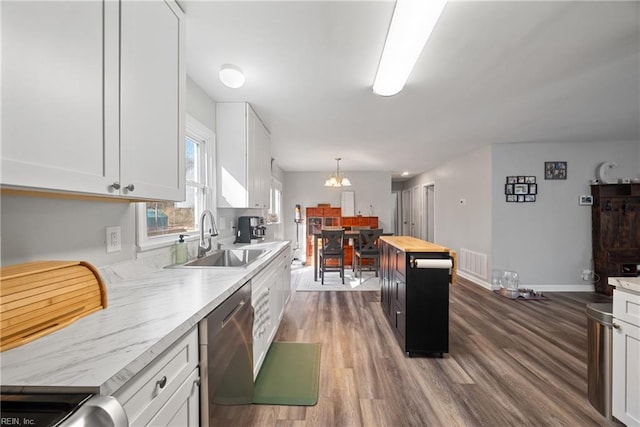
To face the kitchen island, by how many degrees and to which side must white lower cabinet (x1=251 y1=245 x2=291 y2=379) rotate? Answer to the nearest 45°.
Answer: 0° — it already faces it

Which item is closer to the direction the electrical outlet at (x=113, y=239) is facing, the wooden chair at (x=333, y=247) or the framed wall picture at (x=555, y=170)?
the framed wall picture

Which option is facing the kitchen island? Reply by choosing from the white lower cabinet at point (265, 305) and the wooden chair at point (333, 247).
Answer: the white lower cabinet

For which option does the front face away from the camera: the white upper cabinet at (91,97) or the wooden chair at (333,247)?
the wooden chair

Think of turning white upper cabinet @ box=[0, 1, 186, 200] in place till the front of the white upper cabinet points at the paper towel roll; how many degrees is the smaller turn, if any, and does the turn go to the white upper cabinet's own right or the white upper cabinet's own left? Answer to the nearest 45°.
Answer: approximately 45° to the white upper cabinet's own left

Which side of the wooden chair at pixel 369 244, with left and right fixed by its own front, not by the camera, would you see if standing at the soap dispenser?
back

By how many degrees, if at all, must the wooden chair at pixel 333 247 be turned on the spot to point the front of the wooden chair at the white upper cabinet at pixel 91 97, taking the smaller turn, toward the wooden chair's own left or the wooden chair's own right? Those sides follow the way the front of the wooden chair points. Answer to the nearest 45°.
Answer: approximately 180°

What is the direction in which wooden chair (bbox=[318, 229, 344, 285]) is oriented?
away from the camera

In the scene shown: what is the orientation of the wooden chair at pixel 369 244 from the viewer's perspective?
away from the camera

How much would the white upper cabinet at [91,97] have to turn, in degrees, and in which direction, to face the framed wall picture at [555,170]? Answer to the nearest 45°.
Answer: approximately 45° to its left

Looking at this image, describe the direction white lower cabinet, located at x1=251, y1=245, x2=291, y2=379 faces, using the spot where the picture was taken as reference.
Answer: facing to the right of the viewer

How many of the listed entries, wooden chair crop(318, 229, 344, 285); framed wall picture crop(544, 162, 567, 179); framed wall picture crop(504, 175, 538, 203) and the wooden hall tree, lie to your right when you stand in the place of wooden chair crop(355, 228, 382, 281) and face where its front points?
3

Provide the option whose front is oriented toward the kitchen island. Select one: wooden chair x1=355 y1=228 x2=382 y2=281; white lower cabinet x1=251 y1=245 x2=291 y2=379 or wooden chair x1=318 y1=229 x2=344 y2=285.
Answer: the white lower cabinet
